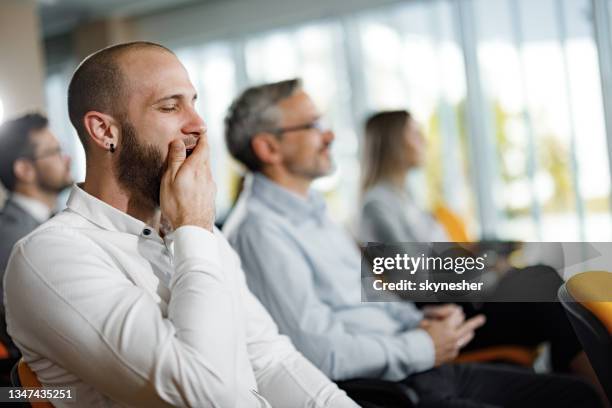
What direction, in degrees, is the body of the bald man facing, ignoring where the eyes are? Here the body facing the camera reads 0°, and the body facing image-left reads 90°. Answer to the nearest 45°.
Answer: approximately 315°

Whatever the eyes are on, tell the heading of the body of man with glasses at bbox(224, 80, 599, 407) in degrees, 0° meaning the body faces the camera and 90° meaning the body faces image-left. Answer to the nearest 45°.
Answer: approximately 270°

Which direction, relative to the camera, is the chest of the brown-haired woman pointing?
to the viewer's right

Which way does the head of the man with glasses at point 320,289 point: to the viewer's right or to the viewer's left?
to the viewer's right

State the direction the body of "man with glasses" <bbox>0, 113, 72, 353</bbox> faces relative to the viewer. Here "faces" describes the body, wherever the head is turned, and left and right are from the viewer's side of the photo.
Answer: facing to the right of the viewer

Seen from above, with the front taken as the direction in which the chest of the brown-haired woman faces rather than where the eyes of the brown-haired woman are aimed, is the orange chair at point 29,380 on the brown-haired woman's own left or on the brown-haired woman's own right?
on the brown-haired woman's own right

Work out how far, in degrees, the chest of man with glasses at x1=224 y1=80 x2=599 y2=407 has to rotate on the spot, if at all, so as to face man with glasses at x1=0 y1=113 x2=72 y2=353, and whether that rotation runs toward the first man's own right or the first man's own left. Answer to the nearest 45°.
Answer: approximately 135° to the first man's own left

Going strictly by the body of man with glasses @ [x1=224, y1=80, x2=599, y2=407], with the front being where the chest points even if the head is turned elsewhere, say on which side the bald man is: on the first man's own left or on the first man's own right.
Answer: on the first man's own right
